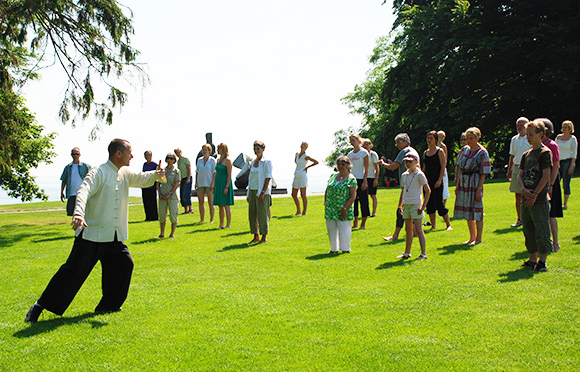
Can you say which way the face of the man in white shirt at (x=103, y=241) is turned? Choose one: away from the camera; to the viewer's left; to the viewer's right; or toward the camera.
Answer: to the viewer's right

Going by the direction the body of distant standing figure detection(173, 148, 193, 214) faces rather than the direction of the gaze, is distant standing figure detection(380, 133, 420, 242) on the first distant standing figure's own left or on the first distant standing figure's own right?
on the first distant standing figure's own left

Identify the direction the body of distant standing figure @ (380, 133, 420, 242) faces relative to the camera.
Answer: to the viewer's left

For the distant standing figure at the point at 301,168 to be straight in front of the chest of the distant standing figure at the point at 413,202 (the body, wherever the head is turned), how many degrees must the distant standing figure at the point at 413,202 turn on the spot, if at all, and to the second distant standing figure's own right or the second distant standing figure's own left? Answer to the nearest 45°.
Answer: approximately 90° to the second distant standing figure's own right

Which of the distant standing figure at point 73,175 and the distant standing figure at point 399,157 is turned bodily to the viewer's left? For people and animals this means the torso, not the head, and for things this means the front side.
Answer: the distant standing figure at point 399,157

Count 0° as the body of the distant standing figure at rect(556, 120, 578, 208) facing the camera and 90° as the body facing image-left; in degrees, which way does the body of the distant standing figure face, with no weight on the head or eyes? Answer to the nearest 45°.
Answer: approximately 45°

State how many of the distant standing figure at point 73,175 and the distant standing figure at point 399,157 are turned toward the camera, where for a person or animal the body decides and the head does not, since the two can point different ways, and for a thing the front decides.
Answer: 1

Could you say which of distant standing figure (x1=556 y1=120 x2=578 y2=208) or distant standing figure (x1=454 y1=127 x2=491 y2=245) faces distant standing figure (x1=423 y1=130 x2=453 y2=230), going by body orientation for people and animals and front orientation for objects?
distant standing figure (x1=556 y1=120 x2=578 y2=208)

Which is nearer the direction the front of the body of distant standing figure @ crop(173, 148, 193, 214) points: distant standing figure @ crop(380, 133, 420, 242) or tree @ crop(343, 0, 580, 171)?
the distant standing figure
